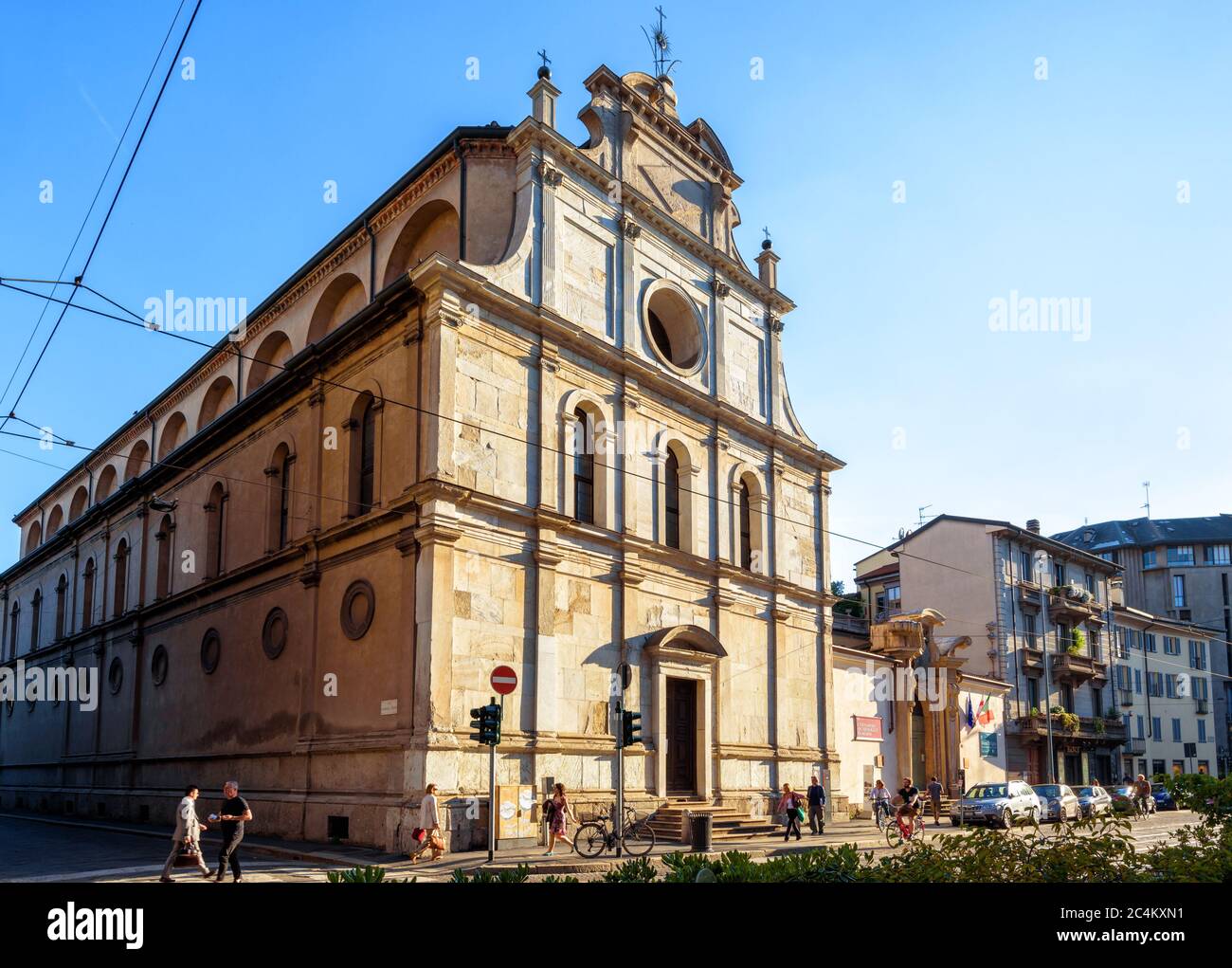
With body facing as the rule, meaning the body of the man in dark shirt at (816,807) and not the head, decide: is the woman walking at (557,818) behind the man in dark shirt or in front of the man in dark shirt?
in front

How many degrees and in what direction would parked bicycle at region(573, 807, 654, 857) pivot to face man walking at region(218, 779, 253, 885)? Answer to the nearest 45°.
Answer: approximately 135° to its right

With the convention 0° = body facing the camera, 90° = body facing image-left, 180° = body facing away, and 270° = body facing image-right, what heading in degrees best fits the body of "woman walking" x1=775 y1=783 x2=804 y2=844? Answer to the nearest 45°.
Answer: approximately 45°

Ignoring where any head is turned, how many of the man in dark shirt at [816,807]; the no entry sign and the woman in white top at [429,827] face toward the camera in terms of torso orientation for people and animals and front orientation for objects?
2

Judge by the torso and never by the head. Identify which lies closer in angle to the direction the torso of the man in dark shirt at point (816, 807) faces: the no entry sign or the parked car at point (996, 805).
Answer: the no entry sign

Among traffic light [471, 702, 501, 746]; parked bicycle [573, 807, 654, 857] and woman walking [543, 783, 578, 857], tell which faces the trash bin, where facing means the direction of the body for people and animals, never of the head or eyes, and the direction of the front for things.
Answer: the parked bicycle

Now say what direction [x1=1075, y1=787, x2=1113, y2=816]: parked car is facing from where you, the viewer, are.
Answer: facing the viewer and to the left of the viewer

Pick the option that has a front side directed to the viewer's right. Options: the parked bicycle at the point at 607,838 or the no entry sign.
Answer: the parked bicycle

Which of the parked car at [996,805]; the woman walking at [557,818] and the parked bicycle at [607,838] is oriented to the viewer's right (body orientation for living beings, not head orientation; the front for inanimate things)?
the parked bicycle

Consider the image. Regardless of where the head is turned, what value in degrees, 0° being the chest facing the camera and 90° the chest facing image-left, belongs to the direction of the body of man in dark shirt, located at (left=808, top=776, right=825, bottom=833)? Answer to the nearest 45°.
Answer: approximately 0°

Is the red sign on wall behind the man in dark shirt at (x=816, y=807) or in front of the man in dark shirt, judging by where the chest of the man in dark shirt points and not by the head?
behind

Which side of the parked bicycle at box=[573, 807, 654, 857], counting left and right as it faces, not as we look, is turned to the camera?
right

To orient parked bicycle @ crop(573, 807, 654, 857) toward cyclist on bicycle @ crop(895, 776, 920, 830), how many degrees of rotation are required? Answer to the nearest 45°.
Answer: approximately 45° to its left

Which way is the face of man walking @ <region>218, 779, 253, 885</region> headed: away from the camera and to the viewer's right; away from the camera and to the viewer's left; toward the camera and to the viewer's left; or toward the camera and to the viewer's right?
toward the camera and to the viewer's left

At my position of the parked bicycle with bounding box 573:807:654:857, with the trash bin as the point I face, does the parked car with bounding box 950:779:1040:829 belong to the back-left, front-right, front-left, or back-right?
front-left
